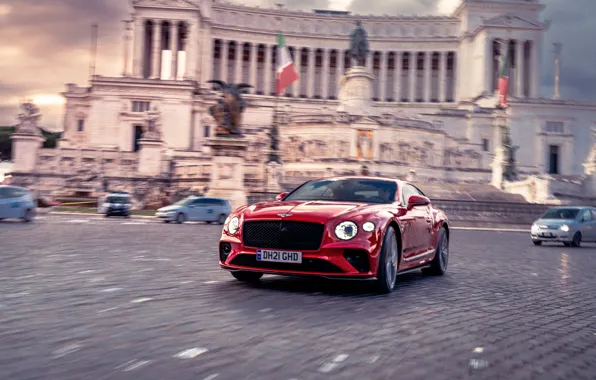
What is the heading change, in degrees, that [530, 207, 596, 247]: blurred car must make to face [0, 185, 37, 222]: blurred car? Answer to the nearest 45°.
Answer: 0° — it already faces it

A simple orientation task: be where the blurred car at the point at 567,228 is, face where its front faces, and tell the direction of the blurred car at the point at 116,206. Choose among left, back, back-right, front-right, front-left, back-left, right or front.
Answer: front-right

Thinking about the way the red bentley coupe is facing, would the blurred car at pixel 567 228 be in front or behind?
behind

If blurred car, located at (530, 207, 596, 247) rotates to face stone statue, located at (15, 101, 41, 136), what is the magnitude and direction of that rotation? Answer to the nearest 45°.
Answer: approximately 45° to its right

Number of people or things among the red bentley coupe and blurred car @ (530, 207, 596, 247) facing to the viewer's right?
0

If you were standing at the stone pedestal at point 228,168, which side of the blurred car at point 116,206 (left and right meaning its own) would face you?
back

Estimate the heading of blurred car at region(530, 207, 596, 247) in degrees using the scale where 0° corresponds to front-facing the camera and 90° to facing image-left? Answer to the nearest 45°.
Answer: approximately 45°

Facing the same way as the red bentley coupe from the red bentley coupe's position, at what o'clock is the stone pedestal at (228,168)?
The stone pedestal is roughly at 4 o'clock from the red bentley coupe.

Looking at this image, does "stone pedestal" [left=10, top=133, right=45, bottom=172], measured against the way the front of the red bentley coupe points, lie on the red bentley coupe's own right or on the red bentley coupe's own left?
on the red bentley coupe's own right

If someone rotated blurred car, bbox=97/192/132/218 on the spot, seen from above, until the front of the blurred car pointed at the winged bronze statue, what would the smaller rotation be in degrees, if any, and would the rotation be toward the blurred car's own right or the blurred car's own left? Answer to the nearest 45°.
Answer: approximately 180°
